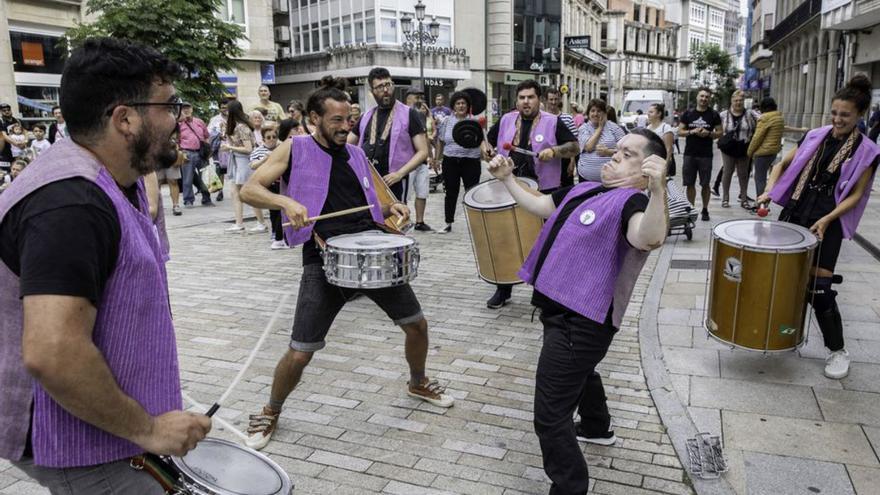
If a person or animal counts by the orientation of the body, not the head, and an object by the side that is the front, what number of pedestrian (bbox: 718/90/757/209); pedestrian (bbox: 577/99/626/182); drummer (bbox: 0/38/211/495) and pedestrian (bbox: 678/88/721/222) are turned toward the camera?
3

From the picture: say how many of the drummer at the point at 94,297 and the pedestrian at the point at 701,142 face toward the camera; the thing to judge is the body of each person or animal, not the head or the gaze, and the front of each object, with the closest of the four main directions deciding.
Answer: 1

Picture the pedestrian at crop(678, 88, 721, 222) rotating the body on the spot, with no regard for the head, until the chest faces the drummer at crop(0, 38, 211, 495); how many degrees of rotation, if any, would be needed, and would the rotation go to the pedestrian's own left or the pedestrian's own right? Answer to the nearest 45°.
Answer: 0° — they already face them

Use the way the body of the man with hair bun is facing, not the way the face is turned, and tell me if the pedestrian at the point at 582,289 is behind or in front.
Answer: in front

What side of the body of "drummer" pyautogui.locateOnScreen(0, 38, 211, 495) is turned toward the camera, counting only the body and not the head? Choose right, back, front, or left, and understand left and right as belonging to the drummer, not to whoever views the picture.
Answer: right

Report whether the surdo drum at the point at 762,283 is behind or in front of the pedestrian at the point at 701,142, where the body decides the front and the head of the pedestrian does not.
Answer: in front

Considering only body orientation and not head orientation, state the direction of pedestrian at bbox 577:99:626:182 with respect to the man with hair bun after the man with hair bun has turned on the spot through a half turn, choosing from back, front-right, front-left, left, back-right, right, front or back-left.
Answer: right

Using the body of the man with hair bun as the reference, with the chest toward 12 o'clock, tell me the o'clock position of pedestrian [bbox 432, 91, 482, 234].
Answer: The pedestrian is roughly at 8 o'clock from the man with hair bun.

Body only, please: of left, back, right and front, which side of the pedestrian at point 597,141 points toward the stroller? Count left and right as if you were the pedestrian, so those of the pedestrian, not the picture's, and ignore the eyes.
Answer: left

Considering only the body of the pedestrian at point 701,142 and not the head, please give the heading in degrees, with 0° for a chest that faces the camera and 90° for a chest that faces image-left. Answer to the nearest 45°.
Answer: approximately 0°
